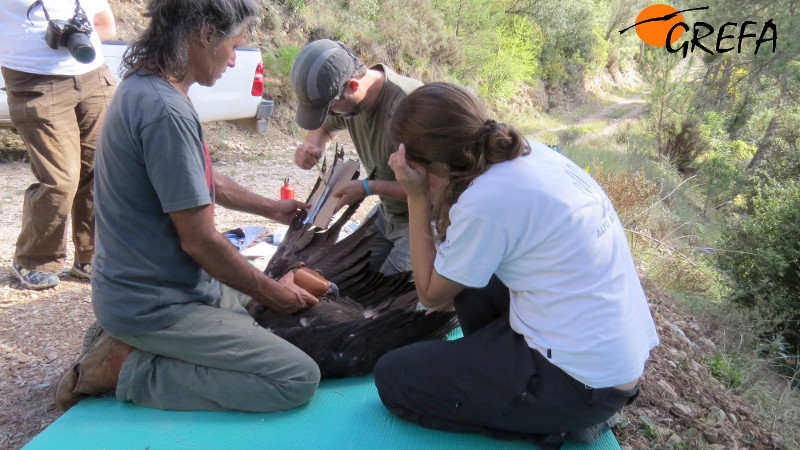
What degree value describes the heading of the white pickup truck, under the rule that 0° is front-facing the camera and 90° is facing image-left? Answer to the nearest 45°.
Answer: approximately 90°

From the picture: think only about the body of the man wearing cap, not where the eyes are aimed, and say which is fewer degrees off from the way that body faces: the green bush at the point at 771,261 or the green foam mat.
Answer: the green foam mat

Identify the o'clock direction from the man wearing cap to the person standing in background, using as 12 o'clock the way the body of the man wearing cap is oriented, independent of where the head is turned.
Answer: The person standing in background is roughly at 2 o'clock from the man wearing cap.

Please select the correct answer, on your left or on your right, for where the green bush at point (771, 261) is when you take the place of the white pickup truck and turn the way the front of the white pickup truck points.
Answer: on your left
